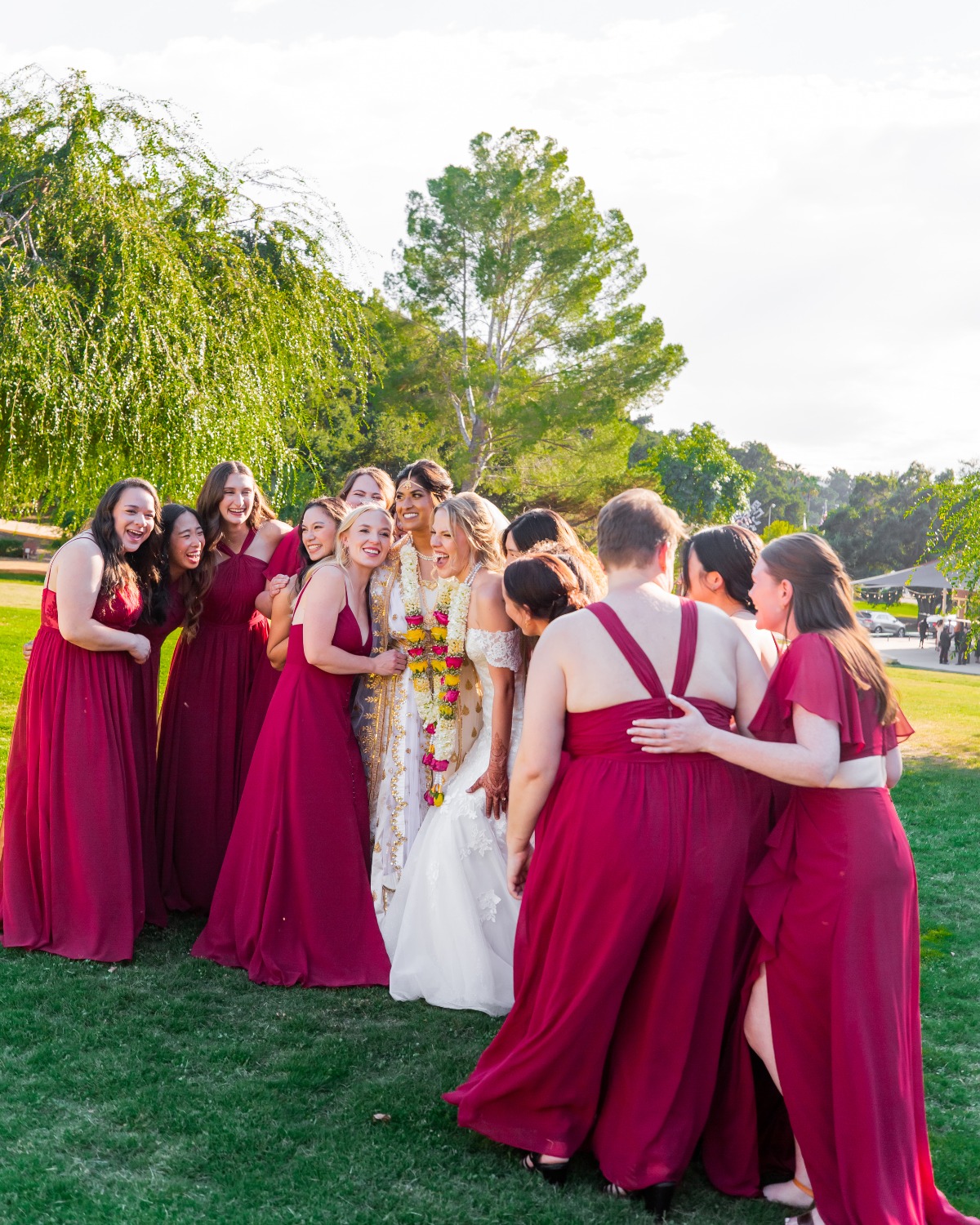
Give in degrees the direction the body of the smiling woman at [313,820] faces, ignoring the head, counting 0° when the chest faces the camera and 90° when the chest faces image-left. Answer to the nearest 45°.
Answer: approximately 315°

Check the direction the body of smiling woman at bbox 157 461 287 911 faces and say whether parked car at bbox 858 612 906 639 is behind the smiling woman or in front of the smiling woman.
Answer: behind

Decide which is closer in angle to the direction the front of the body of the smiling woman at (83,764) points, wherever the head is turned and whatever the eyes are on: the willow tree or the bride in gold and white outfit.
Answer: the bride in gold and white outfit

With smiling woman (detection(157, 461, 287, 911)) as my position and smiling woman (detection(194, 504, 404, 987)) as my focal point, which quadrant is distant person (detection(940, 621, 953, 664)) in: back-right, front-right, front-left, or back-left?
back-left

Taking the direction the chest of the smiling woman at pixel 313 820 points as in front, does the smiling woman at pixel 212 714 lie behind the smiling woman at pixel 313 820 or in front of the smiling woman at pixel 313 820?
behind

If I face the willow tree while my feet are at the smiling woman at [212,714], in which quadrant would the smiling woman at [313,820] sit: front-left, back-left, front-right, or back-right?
back-right

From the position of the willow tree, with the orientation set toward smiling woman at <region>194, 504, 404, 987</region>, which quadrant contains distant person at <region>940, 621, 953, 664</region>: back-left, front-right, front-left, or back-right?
back-left

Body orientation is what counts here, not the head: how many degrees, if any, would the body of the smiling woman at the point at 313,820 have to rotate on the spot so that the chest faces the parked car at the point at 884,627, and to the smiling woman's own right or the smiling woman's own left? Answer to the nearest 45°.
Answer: approximately 90° to the smiling woman's own left

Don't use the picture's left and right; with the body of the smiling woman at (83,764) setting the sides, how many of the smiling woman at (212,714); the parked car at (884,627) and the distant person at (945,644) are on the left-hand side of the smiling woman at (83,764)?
3
